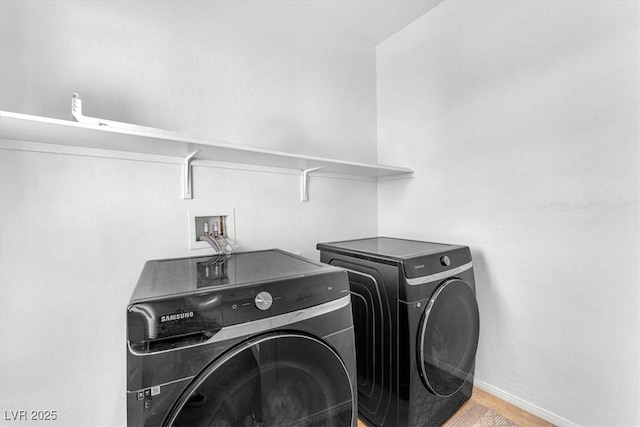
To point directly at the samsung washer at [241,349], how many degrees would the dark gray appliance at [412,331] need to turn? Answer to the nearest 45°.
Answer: approximately 90° to its right

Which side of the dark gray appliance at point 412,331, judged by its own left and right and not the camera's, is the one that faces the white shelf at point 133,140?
right

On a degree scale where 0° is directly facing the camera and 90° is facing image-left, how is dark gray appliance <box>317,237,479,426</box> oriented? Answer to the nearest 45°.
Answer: approximately 315°
